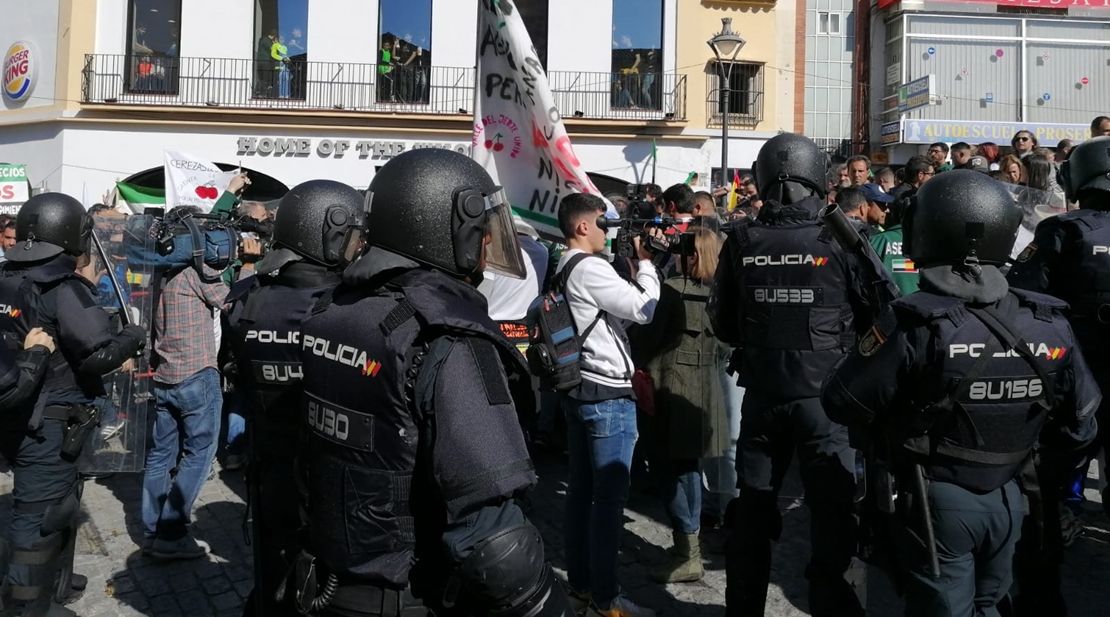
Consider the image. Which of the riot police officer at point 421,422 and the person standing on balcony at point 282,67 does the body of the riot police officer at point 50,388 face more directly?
the person standing on balcony

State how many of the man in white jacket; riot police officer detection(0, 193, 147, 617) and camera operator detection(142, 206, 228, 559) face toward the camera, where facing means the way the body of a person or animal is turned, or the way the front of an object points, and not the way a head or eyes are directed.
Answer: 0

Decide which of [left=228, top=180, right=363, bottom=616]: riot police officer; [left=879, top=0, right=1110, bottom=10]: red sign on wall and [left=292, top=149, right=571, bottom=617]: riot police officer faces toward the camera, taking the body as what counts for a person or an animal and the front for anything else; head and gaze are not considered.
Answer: the red sign on wall

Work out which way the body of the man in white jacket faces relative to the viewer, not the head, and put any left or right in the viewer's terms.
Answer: facing to the right of the viewer

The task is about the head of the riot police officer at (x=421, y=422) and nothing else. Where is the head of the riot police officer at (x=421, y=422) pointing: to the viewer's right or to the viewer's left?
to the viewer's right

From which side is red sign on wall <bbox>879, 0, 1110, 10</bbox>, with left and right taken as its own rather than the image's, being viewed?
front

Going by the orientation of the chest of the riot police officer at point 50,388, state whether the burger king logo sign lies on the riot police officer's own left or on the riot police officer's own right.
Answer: on the riot police officer's own left

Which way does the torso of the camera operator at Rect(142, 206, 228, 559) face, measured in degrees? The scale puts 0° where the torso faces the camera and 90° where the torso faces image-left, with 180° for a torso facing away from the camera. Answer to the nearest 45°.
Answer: approximately 225°

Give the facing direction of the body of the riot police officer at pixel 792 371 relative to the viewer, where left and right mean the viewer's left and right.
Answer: facing away from the viewer

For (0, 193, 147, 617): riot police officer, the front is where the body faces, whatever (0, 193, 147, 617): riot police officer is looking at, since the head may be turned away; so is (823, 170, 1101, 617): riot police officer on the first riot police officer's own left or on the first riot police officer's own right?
on the first riot police officer's own right

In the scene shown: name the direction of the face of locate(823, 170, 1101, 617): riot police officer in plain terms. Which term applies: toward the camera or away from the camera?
away from the camera

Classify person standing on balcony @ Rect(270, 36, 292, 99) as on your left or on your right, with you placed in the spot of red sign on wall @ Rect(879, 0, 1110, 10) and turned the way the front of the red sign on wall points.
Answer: on your right

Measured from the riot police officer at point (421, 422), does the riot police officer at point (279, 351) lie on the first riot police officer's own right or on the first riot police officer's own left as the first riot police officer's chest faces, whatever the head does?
on the first riot police officer's own left

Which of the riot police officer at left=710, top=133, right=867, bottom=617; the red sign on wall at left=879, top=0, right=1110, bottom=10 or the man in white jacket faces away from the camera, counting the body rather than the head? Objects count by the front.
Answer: the riot police officer
